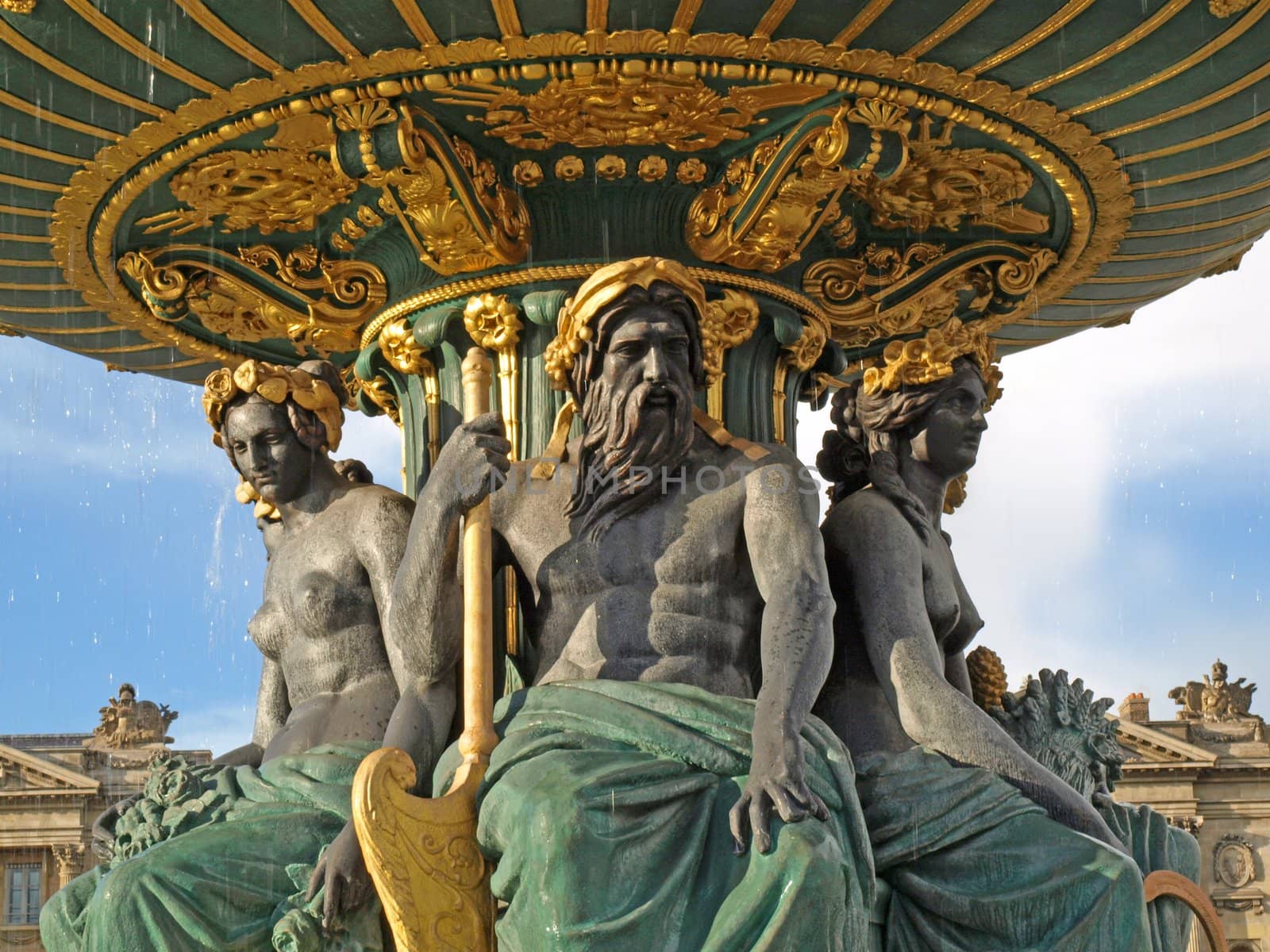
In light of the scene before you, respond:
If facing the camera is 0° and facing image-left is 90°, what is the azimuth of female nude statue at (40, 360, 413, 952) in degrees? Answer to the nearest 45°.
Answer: approximately 45°

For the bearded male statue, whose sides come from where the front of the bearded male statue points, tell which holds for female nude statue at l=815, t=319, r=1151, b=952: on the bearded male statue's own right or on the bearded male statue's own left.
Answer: on the bearded male statue's own left

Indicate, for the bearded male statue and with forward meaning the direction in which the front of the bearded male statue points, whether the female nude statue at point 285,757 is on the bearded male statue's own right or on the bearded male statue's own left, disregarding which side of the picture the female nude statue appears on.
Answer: on the bearded male statue's own right

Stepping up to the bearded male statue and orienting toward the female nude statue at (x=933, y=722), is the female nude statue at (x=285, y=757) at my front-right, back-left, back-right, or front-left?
back-left

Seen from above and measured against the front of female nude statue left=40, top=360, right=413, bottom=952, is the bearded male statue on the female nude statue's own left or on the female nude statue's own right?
on the female nude statue's own left

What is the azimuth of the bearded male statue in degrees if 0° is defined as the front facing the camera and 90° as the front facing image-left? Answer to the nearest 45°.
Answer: approximately 0°
